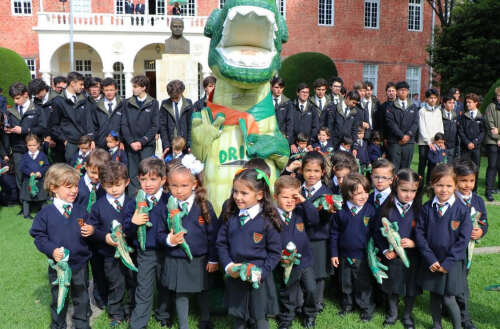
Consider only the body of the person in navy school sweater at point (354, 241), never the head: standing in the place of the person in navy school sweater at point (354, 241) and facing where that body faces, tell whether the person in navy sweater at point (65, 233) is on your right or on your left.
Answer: on your right

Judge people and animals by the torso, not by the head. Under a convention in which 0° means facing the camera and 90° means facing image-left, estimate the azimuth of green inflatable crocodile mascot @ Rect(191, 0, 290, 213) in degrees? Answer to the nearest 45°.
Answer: approximately 0°

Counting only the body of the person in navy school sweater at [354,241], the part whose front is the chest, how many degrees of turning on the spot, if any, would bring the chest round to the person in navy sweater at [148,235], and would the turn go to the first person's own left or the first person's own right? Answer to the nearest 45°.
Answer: approximately 45° to the first person's own right

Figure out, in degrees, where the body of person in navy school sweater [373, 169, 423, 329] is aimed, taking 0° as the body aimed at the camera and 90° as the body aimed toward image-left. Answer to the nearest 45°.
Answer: approximately 0°

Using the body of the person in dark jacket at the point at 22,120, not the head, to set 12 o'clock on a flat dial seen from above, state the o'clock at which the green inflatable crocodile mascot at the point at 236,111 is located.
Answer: The green inflatable crocodile mascot is roughly at 10 o'clock from the person in dark jacket.

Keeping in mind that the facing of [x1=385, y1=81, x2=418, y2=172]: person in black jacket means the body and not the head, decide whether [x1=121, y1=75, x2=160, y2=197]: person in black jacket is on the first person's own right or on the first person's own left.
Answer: on the first person's own right

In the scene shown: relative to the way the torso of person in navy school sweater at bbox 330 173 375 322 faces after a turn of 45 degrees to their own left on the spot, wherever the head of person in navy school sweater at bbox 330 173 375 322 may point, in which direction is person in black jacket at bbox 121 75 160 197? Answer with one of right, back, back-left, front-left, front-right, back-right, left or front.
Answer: back

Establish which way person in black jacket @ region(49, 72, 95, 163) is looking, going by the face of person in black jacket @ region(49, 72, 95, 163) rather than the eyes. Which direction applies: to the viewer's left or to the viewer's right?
to the viewer's right

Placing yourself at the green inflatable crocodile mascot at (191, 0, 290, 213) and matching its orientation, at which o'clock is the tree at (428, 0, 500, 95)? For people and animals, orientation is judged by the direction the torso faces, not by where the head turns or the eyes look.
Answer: The tree is roughly at 7 o'clock from the green inflatable crocodile mascot.

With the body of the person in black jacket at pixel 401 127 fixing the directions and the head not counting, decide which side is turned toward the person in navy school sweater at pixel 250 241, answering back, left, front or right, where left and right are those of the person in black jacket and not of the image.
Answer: front
